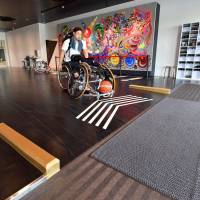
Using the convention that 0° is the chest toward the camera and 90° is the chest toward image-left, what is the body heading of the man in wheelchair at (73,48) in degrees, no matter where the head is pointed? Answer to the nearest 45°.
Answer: approximately 315°

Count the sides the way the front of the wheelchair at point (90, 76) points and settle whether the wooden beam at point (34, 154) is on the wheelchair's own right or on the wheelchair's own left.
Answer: on the wheelchair's own right

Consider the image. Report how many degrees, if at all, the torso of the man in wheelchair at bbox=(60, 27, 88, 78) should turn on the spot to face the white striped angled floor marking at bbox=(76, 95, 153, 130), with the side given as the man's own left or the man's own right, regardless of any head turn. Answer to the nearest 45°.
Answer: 0° — they already face it

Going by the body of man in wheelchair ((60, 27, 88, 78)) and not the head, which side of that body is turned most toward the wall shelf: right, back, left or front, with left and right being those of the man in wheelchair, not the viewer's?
left

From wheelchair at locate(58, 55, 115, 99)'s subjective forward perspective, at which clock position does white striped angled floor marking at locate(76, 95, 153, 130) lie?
The white striped angled floor marking is roughly at 1 o'clock from the wheelchair.

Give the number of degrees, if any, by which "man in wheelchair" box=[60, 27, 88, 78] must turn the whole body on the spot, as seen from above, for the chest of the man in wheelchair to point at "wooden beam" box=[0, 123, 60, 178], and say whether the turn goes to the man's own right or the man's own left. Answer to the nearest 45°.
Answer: approximately 45° to the man's own right

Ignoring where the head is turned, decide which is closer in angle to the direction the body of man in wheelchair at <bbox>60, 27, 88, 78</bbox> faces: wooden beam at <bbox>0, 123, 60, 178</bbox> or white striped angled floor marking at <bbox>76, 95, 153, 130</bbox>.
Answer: the white striped angled floor marking

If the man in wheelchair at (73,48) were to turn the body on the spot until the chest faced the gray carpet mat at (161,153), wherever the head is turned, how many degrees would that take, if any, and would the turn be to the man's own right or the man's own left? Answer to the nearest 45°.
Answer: approximately 45° to the man's own right
